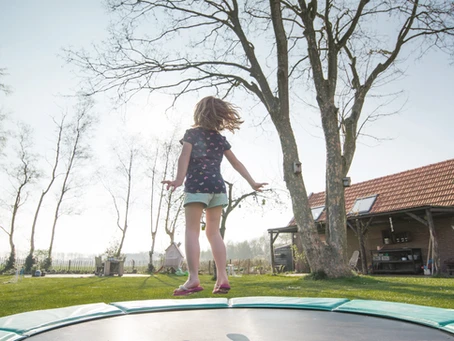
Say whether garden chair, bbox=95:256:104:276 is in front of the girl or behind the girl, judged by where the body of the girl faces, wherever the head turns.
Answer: in front

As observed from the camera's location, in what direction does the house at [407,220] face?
facing the viewer and to the left of the viewer

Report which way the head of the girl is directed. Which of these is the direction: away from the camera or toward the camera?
away from the camera

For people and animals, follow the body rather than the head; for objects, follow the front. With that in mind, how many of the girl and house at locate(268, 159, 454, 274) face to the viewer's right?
0

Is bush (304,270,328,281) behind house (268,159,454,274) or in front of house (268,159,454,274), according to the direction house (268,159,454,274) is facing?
in front

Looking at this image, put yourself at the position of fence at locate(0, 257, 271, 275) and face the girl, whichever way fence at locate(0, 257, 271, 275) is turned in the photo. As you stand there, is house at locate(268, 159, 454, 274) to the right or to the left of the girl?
left

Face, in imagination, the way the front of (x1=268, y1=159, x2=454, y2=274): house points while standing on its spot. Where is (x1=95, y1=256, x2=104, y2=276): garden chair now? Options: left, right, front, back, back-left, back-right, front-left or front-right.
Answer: front-right

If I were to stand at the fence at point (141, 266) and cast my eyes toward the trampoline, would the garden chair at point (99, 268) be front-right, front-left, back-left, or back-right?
front-right

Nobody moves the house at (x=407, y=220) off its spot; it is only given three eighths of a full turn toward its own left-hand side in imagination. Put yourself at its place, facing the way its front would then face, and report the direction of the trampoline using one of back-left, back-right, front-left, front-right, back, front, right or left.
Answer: right

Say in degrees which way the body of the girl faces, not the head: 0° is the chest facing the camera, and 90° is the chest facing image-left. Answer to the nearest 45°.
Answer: approximately 135°

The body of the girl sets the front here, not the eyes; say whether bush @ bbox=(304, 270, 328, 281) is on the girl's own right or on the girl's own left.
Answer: on the girl's own right
